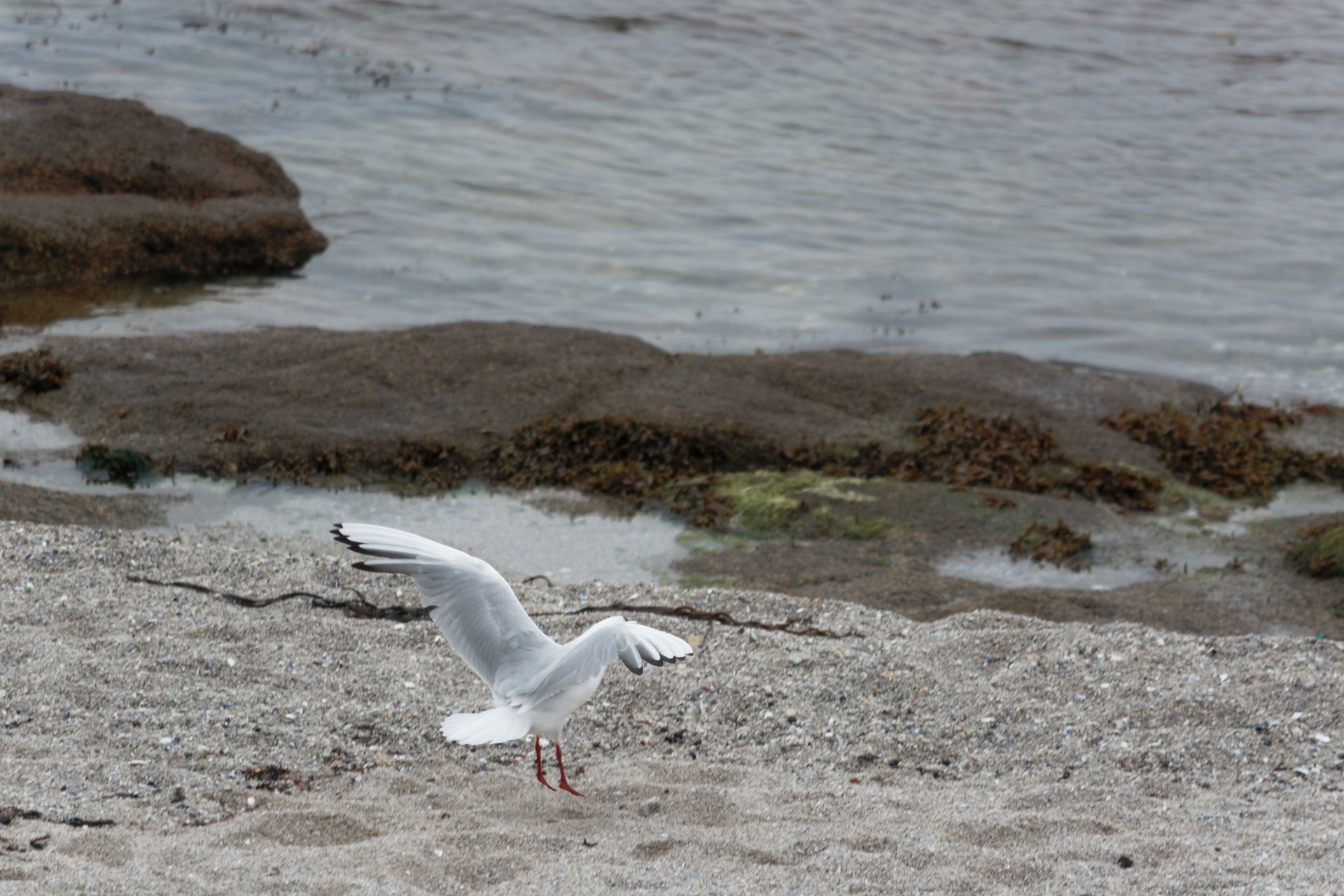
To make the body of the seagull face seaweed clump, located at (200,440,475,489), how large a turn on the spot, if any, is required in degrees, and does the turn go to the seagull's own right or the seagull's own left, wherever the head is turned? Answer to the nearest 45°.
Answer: approximately 45° to the seagull's own left

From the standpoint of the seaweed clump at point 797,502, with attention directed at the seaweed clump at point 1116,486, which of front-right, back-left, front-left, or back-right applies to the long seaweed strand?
back-right

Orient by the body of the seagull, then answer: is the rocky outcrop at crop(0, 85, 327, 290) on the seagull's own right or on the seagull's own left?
on the seagull's own left

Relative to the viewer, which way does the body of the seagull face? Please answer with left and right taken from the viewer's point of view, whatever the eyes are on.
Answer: facing away from the viewer and to the right of the viewer

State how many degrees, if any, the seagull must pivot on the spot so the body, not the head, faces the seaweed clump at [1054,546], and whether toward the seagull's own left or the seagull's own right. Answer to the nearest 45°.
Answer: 0° — it already faces it
